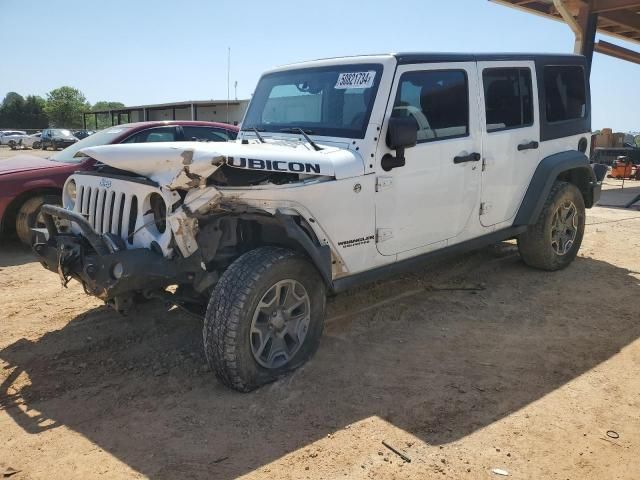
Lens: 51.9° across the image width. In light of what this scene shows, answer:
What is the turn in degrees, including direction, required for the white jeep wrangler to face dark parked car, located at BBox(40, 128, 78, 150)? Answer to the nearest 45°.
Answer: approximately 90° to its right

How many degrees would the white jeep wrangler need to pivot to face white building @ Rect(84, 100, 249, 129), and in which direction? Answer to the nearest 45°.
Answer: approximately 135° to its right

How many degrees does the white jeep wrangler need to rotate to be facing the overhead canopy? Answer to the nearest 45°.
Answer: approximately 180°

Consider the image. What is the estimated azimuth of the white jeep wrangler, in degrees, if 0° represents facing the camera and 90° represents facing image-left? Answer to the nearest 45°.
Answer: approximately 45°
